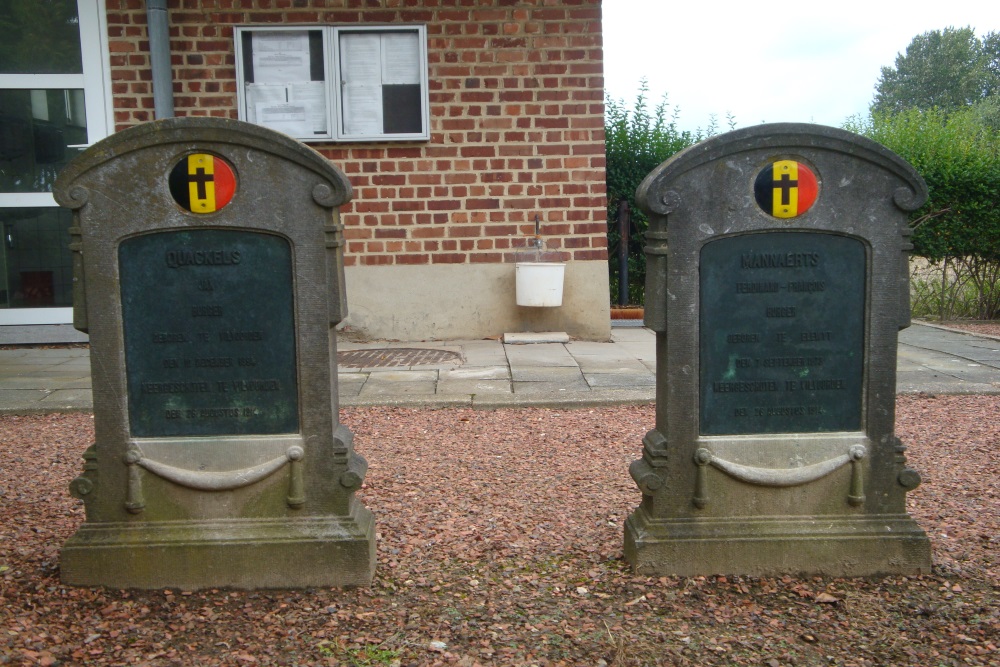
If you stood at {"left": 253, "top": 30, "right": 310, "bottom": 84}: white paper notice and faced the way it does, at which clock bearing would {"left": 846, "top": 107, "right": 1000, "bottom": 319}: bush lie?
The bush is roughly at 9 o'clock from the white paper notice.

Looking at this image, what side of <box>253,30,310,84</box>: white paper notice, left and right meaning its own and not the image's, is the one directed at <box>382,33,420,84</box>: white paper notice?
left

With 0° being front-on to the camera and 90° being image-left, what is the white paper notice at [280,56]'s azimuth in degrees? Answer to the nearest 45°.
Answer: approximately 0°

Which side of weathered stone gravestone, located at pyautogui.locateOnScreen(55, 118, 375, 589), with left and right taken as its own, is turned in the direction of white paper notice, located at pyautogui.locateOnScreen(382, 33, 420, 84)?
back

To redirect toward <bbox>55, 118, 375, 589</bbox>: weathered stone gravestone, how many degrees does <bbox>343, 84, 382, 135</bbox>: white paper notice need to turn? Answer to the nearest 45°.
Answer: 0° — it already faces it

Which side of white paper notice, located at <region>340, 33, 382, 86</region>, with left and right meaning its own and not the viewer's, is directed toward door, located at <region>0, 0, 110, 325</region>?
right

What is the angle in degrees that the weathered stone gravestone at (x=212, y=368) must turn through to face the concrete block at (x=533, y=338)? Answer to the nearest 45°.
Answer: approximately 135° to its left

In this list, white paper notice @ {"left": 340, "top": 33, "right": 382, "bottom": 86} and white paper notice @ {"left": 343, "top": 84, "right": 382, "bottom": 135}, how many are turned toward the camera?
2

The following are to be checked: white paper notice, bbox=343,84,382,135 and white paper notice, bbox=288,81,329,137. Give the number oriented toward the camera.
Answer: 2

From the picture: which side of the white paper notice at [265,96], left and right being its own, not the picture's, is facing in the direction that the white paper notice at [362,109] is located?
left

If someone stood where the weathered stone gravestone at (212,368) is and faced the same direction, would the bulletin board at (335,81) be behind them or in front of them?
behind
